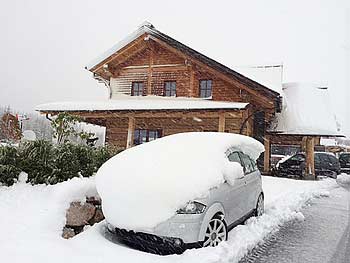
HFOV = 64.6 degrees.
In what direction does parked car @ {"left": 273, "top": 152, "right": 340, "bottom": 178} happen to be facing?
to the viewer's left

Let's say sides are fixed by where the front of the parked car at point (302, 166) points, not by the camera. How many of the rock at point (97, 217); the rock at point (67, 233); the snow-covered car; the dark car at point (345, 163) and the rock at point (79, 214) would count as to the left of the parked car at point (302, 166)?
4

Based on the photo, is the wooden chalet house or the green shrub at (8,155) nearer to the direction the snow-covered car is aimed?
the green shrub

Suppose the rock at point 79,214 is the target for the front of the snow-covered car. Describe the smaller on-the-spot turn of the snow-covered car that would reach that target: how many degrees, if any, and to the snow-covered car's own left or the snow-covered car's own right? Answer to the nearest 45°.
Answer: approximately 90° to the snow-covered car's own right

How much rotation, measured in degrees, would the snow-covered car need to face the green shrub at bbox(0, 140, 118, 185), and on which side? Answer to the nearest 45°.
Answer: approximately 90° to its right

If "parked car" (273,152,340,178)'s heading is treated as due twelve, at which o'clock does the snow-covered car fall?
The snow-covered car is roughly at 9 o'clock from the parked car.

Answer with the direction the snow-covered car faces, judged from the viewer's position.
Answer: facing the viewer and to the left of the viewer

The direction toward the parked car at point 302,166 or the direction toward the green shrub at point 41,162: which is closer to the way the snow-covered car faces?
the green shrub

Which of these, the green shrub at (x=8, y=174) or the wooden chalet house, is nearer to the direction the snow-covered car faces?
the green shrub

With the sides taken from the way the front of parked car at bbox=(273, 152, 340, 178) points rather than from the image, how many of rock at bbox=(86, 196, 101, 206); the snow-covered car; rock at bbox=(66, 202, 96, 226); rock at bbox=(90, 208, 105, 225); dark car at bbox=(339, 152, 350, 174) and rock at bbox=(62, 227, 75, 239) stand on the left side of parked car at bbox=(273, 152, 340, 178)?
5

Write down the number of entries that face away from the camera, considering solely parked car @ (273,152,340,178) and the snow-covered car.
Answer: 0
